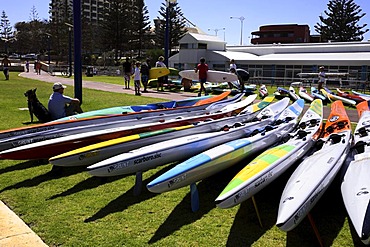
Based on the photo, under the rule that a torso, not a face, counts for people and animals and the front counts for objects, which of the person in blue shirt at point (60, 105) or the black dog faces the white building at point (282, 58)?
the person in blue shirt

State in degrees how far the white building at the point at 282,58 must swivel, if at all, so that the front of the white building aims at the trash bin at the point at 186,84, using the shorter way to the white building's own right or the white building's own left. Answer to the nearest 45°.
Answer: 0° — it already faces it

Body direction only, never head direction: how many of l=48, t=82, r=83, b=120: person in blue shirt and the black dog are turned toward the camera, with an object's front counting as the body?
0

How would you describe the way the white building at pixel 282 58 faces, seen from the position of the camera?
facing the viewer

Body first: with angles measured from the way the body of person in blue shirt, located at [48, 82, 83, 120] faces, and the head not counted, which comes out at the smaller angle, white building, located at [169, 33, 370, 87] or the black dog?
the white building

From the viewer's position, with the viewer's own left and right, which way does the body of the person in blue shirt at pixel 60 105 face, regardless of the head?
facing away from the viewer and to the right of the viewer

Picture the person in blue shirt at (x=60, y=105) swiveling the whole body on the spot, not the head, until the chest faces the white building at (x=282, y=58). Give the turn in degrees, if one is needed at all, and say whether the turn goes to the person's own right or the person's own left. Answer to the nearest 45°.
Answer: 0° — they already face it

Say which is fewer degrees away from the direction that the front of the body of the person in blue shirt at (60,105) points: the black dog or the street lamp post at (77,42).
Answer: the street lamp post

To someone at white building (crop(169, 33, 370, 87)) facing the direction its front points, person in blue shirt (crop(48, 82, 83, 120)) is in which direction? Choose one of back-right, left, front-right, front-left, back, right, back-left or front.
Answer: front

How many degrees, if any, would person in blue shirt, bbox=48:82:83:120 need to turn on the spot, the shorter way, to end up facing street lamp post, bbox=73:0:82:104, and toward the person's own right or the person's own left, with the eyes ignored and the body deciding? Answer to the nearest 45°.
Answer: approximately 45° to the person's own left
